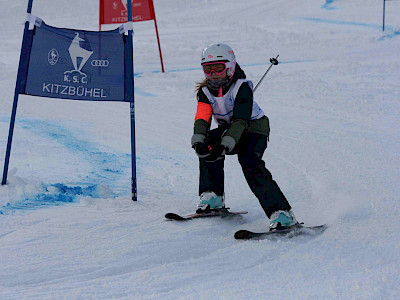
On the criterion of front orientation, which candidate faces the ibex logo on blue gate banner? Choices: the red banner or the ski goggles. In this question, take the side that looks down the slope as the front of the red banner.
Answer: the red banner

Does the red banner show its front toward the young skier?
yes

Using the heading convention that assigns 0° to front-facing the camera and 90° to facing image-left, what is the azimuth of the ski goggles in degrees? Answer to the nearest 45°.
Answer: approximately 0°

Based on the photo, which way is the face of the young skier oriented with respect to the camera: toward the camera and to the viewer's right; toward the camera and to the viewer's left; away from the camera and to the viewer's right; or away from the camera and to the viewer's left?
toward the camera and to the viewer's left

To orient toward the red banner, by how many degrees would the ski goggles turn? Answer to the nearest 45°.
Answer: approximately 180°

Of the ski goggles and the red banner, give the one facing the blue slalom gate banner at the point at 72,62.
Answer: the red banner

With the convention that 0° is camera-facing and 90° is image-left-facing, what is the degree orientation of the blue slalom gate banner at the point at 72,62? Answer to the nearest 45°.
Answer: approximately 0°

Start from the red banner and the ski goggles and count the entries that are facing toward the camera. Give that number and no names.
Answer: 2

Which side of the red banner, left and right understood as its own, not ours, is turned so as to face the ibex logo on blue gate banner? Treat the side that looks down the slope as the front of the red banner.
front

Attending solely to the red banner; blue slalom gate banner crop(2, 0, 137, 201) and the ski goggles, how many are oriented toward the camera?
3
